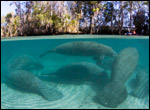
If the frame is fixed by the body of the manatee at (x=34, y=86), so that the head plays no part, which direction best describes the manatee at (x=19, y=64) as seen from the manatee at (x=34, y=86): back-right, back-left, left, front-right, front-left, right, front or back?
front-right

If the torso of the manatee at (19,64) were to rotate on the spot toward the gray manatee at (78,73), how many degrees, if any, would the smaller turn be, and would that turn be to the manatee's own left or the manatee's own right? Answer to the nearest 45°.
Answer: approximately 135° to the manatee's own left

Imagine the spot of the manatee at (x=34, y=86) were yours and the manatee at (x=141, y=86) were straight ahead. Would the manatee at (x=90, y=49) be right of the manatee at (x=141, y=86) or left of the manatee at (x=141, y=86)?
left

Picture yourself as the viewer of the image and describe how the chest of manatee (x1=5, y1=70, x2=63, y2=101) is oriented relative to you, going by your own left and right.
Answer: facing away from the viewer and to the left of the viewer

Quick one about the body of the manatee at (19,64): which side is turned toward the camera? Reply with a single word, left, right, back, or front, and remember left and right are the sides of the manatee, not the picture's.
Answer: left
